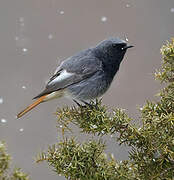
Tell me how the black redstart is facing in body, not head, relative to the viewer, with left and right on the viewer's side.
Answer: facing to the right of the viewer

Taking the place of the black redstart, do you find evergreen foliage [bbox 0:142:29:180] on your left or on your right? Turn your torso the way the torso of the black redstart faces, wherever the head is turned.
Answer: on your right
